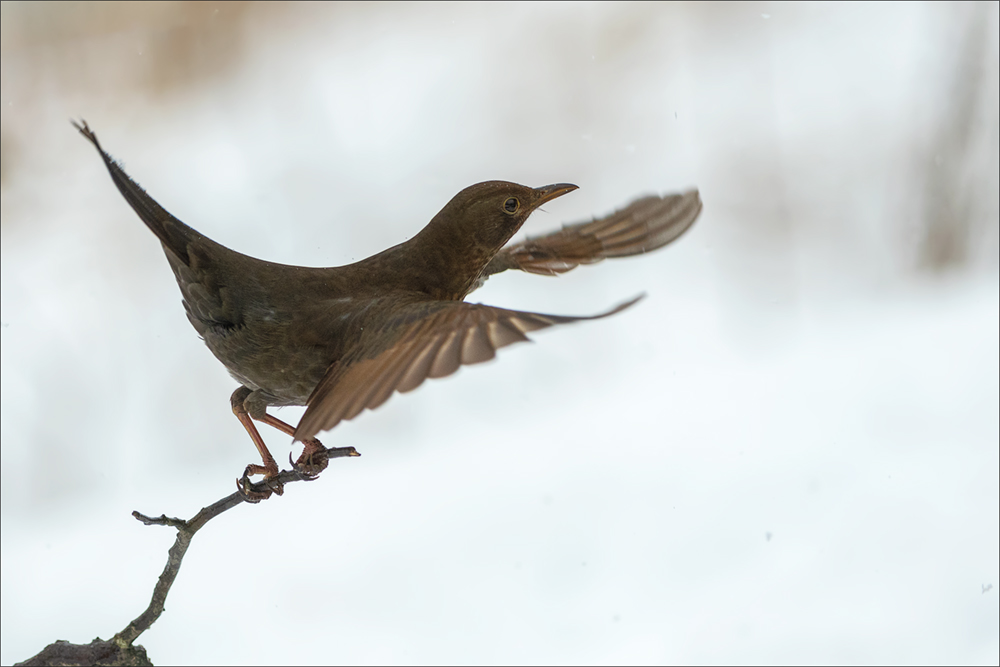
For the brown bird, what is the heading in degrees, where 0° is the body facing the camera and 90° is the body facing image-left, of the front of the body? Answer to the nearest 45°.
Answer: approximately 270°
